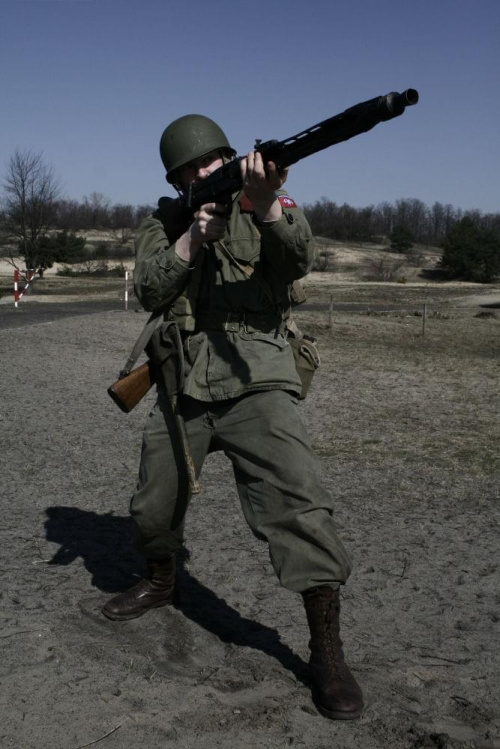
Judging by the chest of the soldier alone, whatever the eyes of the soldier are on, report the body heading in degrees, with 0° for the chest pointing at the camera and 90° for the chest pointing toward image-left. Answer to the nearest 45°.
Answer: approximately 0°

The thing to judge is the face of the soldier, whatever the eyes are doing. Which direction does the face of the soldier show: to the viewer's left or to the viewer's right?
to the viewer's right
